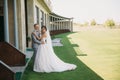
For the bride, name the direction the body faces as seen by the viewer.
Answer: to the viewer's left
